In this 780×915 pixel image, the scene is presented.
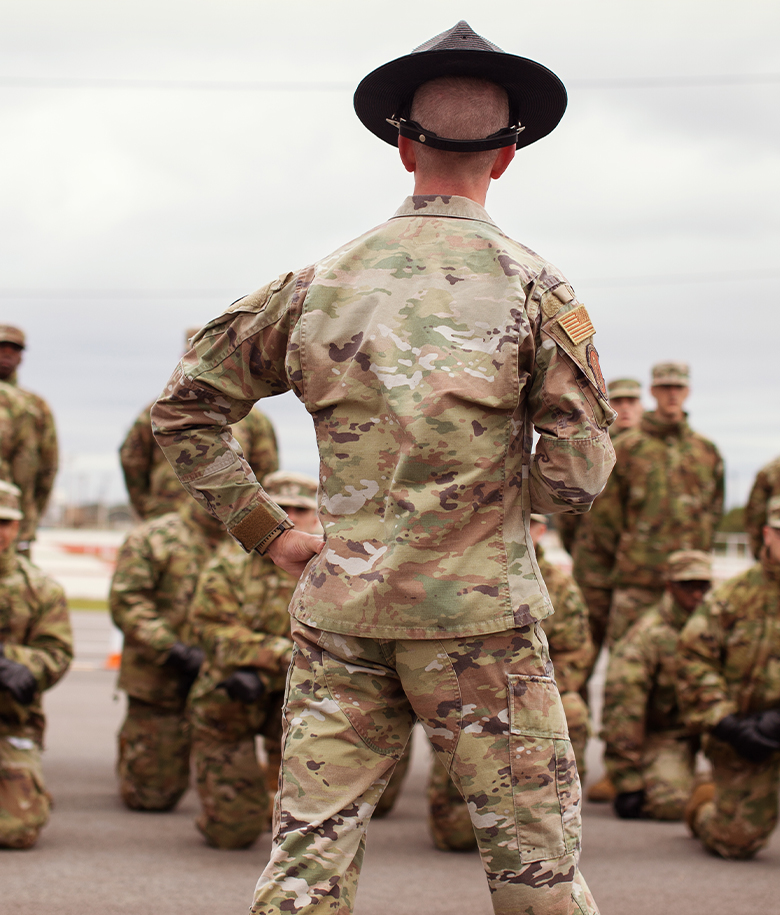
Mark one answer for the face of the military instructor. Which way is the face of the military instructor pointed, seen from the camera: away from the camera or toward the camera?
away from the camera

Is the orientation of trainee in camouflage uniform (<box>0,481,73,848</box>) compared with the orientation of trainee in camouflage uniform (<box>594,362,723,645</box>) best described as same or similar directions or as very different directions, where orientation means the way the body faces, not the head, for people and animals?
same or similar directions

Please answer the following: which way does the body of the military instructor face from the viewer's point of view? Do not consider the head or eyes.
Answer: away from the camera

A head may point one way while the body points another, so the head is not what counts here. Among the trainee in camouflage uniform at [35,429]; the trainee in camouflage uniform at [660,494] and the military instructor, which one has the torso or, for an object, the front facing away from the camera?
the military instructor

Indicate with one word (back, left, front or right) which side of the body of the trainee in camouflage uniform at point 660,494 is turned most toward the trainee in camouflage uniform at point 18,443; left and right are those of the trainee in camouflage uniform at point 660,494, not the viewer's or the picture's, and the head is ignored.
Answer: right

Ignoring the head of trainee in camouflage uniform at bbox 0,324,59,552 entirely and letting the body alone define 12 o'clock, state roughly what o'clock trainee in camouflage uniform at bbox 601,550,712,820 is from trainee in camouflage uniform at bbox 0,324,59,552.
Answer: trainee in camouflage uniform at bbox 601,550,712,820 is roughly at 10 o'clock from trainee in camouflage uniform at bbox 0,324,59,552.

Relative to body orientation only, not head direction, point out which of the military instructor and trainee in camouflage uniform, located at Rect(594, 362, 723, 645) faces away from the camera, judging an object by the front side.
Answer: the military instructor

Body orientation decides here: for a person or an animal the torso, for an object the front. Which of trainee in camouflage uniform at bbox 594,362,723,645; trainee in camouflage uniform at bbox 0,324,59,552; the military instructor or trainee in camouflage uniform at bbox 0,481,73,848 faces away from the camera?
the military instructor

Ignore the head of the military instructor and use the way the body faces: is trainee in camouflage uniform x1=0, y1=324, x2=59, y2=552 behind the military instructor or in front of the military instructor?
in front

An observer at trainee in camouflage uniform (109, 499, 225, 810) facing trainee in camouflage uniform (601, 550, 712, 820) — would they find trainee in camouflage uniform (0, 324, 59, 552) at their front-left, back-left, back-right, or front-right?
back-left

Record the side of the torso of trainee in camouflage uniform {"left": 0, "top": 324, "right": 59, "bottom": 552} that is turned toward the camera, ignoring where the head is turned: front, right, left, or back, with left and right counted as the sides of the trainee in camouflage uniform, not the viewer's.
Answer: front

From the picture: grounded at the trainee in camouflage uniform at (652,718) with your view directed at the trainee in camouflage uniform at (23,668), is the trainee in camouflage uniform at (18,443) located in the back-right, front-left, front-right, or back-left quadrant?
front-right

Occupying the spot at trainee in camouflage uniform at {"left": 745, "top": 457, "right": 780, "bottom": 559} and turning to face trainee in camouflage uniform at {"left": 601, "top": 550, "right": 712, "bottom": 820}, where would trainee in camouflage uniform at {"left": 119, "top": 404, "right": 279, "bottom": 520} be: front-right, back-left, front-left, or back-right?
front-right

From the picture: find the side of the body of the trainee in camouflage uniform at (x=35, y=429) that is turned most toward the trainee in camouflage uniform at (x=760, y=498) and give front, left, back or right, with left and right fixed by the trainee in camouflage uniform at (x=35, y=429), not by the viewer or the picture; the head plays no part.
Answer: left

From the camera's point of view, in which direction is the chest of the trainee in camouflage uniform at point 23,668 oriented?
toward the camera
